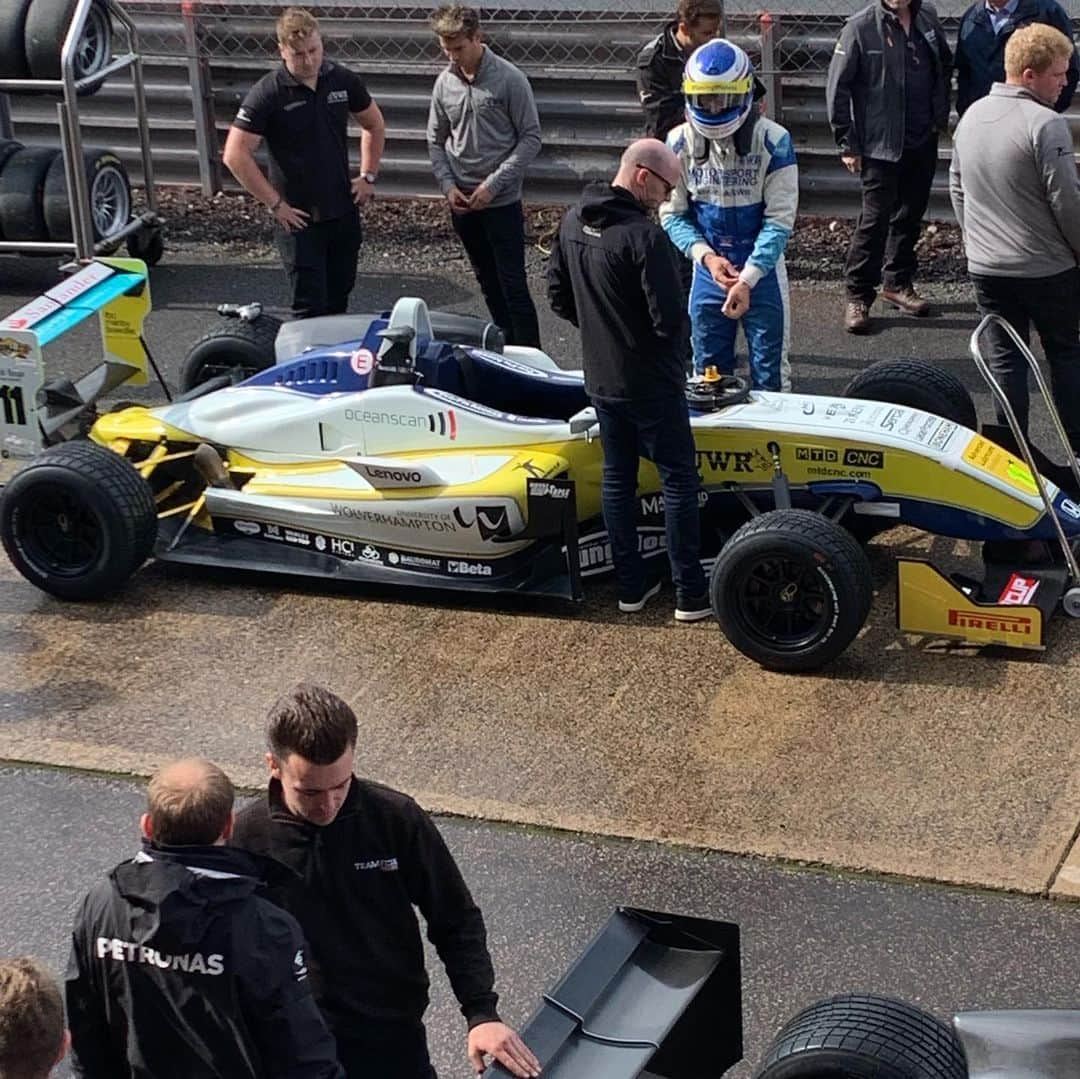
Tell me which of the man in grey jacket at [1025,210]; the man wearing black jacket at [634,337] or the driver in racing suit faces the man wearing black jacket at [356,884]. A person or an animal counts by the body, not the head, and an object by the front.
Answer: the driver in racing suit

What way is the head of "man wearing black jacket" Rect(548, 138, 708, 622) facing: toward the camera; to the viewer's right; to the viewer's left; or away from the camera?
to the viewer's right

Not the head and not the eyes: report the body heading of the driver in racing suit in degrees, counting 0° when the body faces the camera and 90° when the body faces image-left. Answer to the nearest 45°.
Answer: approximately 0°

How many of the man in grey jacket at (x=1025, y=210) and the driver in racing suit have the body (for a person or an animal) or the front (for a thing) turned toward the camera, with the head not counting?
1

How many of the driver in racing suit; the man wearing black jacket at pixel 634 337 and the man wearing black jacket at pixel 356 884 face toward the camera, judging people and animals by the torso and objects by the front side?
2

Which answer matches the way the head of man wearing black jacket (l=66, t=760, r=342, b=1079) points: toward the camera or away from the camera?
away from the camera

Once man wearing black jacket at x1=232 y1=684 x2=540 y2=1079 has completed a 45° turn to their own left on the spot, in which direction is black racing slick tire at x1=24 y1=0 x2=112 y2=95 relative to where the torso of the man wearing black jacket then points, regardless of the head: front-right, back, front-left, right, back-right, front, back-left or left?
back-left

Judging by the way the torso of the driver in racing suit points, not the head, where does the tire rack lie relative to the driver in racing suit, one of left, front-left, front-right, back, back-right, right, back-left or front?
back-right

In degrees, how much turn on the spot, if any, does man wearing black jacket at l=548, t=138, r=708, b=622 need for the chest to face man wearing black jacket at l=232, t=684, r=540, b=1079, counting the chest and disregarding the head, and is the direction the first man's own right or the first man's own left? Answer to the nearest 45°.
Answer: approximately 135° to the first man's own right

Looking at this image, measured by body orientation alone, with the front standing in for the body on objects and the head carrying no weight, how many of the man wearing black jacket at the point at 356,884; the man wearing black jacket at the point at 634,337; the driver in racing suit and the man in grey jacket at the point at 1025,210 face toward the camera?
2
